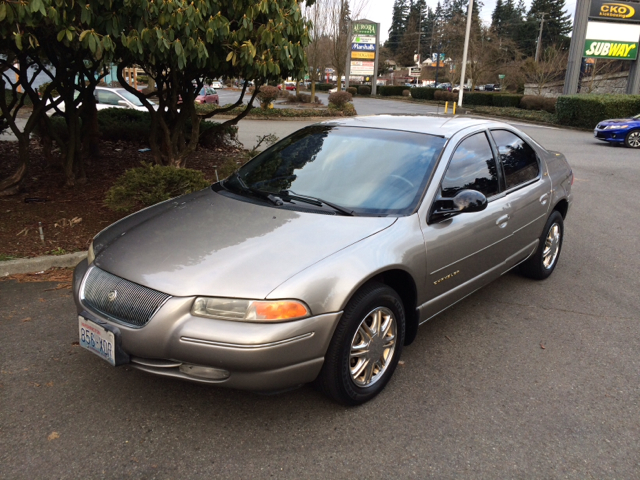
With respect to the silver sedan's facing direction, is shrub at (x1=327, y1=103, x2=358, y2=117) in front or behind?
behind

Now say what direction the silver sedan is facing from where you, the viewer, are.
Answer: facing the viewer and to the left of the viewer

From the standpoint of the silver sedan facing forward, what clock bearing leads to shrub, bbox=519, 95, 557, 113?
The shrub is roughly at 5 o'clock from the silver sedan.

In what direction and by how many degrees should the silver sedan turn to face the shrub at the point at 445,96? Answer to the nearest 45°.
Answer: approximately 135° to its right

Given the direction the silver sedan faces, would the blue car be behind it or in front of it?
behind

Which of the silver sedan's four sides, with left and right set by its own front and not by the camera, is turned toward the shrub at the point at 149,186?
right

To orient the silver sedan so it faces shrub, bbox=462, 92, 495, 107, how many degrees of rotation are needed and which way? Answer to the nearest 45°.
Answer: approximately 135° to its right

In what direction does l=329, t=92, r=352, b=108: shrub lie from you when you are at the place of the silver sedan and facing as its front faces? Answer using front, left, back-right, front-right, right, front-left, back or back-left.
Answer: back-right

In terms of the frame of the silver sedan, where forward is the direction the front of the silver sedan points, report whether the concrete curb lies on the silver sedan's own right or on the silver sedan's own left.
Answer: on the silver sedan's own right

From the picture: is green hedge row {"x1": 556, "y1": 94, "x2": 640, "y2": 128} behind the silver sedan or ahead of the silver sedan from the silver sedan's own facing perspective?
behind

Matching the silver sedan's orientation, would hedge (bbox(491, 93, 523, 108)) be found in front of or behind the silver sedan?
behind

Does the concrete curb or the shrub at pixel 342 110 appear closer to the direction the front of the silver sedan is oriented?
the concrete curb
